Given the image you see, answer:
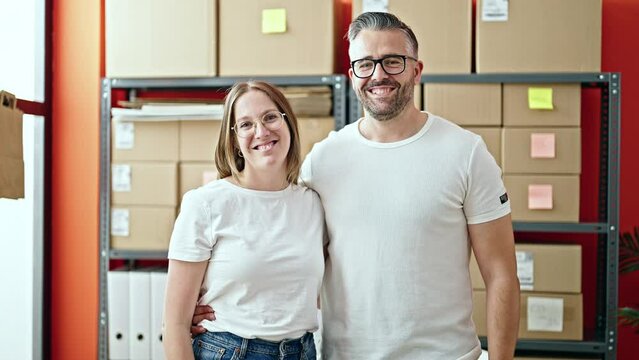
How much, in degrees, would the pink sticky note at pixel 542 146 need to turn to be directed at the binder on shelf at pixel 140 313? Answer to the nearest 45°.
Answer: approximately 90° to its right

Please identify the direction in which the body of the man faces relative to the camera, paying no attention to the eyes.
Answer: toward the camera

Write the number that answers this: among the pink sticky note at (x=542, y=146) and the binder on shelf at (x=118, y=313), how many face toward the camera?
2

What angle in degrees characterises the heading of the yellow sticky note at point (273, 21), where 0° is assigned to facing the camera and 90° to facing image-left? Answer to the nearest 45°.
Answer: approximately 0°

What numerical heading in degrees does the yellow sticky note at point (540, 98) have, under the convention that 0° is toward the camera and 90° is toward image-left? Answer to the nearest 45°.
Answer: approximately 0°

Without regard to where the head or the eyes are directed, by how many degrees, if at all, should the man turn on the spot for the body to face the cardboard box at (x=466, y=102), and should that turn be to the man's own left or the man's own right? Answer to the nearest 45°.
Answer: approximately 180°

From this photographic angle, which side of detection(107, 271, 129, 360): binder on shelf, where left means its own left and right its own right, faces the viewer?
front

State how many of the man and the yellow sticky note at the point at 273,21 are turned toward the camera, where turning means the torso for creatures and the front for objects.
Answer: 2

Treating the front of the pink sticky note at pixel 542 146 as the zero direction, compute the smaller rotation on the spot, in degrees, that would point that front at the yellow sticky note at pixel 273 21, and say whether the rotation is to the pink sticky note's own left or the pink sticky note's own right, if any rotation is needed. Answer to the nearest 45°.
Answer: approximately 90° to the pink sticky note's own right

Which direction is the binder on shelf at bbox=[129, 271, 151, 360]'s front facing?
toward the camera

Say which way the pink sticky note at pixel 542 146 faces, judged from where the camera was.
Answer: facing the viewer
